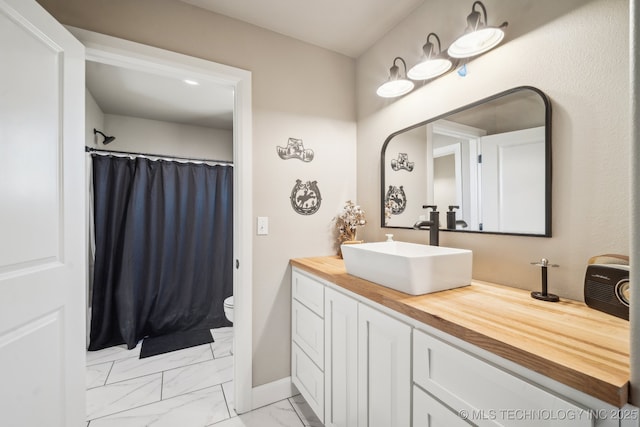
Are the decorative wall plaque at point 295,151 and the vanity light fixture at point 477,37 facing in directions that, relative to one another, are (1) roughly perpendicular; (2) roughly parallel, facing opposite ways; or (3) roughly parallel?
roughly perpendicular

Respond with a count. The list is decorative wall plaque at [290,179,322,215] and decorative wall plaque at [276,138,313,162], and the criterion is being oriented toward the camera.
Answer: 2

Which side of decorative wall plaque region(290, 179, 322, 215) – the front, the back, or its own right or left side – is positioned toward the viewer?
front

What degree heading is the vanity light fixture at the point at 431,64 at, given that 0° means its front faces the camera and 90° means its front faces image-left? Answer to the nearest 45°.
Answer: approximately 45°

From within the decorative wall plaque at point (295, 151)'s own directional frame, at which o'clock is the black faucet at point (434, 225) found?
The black faucet is roughly at 10 o'clock from the decorative wall plaque.

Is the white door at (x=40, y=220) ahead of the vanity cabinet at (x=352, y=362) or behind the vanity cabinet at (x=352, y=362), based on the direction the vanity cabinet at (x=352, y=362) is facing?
ahead

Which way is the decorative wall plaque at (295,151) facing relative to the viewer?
toward the camera

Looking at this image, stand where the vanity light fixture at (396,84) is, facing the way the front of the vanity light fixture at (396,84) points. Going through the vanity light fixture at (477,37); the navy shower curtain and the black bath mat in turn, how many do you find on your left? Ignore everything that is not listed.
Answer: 1

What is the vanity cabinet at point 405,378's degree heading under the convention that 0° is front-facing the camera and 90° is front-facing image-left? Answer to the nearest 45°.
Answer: approximately 45°
